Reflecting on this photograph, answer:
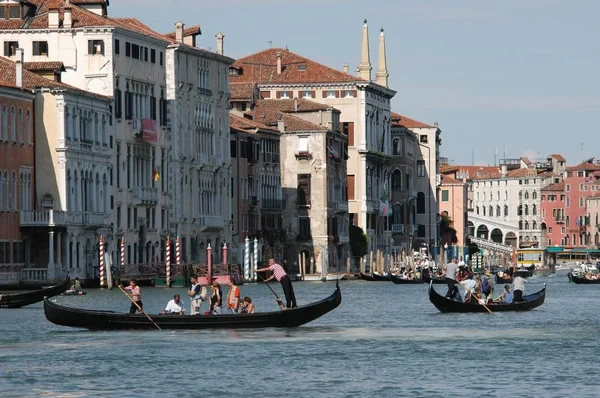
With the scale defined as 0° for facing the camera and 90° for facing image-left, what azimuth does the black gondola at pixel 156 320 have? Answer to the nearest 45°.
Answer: approximately 90°
